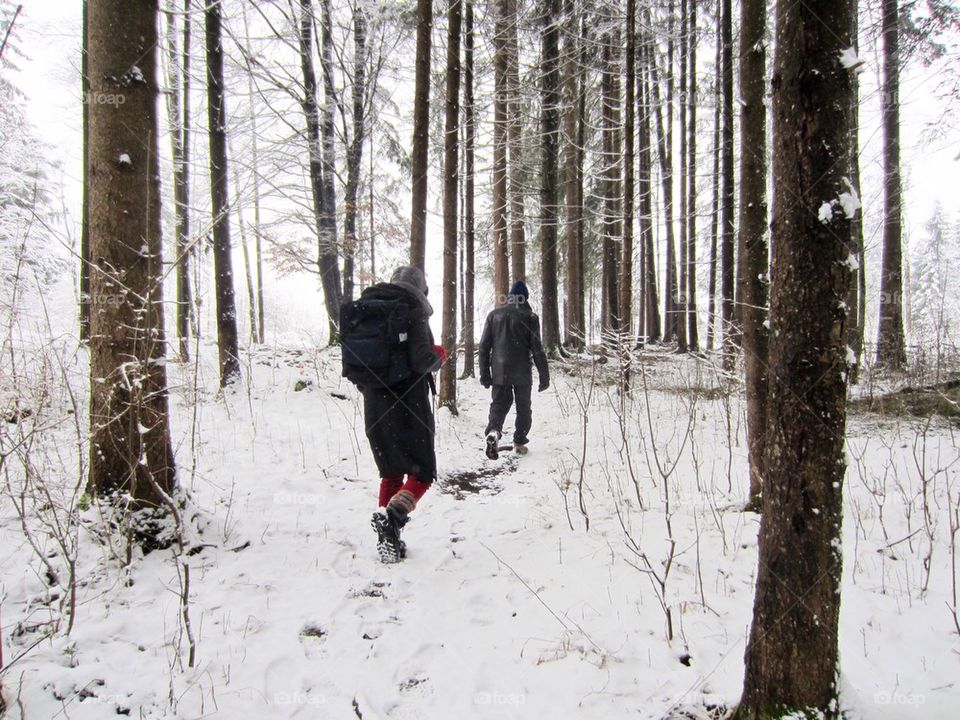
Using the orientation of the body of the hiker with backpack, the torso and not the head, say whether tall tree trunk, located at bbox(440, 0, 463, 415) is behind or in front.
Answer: in front

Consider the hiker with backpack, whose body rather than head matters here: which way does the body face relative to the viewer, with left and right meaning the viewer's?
facing away from the viewer and to the right of the viewer

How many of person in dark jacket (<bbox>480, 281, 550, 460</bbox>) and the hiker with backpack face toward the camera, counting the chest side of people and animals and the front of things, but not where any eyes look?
0

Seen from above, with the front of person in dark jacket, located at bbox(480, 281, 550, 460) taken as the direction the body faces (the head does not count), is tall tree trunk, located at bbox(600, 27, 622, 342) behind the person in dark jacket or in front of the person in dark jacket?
in front

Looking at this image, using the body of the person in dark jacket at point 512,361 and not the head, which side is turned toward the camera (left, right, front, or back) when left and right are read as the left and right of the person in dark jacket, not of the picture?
back

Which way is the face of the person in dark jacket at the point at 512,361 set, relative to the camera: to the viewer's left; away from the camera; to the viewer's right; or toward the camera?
away from the camera

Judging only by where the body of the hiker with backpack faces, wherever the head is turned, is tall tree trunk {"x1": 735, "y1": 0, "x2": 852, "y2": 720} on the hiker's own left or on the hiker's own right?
on the hiker's own right

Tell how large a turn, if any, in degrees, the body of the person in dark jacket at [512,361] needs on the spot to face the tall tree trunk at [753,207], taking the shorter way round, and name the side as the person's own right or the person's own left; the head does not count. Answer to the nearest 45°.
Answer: approximately 135° to the person's own right

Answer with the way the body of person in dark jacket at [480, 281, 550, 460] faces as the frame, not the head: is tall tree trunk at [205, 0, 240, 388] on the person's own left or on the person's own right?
on the person's own left

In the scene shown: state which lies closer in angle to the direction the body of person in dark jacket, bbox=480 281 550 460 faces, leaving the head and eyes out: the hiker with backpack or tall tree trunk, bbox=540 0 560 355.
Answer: the tall tree trunk

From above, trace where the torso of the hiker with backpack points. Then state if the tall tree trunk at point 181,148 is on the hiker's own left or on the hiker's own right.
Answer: on the hiker's own left
